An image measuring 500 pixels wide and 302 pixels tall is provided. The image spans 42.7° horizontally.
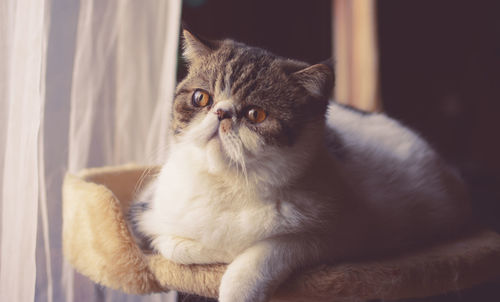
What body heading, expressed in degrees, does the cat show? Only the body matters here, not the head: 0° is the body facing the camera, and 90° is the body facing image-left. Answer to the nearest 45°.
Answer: approximately 45°
